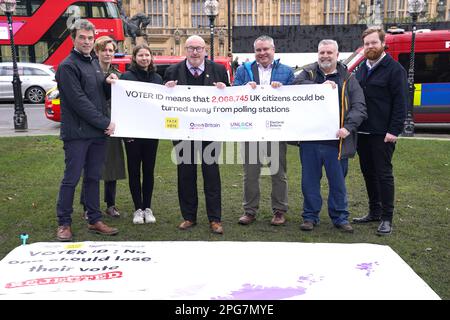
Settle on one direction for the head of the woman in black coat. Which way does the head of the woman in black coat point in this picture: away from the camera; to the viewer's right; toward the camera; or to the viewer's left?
toward the camera

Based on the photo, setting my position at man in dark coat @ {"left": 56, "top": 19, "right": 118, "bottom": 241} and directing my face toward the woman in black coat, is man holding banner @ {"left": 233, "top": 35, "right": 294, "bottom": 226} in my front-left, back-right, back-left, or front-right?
front-right

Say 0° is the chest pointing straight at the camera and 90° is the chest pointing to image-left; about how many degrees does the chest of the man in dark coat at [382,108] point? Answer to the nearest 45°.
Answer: approximately 45°

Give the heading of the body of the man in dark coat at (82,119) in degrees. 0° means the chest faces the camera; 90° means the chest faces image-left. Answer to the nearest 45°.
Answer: approximately 315°

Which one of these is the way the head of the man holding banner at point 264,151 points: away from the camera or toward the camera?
toward the camera

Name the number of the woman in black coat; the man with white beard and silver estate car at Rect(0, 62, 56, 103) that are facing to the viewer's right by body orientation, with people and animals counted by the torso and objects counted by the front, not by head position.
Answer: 0

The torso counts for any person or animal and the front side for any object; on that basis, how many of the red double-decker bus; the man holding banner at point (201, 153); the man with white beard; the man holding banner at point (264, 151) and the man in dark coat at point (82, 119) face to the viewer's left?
0

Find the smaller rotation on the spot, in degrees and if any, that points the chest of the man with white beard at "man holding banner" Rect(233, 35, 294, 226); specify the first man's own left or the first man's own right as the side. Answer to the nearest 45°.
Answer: approximately 90° to the first man's own right

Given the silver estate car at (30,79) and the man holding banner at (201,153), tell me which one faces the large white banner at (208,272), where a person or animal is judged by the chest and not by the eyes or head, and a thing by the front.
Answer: the man holding banner

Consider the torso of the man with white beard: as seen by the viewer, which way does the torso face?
toward the camera

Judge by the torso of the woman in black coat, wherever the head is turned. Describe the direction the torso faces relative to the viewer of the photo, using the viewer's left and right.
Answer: facing the viewer

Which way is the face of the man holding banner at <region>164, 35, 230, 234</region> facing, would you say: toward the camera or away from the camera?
toward the camera

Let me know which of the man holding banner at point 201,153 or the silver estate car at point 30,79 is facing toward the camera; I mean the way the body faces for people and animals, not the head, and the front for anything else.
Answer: the man holding banner

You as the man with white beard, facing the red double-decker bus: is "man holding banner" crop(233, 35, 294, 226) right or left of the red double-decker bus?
left
